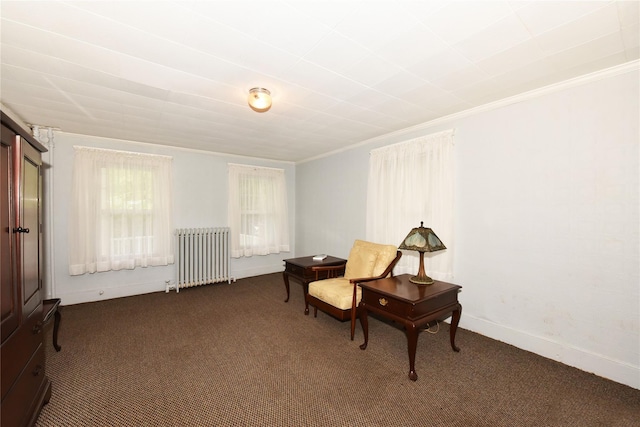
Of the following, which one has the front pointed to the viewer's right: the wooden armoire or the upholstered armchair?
the wooden armoire

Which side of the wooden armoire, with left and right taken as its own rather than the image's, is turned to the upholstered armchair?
front

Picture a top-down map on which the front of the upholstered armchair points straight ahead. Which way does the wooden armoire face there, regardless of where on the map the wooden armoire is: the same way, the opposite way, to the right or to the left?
the opposite way

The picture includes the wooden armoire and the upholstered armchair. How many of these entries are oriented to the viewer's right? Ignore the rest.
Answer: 1

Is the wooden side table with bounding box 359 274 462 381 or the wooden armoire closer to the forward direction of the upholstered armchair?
the wooden armoire

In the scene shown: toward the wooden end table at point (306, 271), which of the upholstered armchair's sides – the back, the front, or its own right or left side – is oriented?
right

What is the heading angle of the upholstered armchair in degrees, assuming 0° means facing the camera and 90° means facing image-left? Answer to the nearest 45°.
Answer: approximately 45°

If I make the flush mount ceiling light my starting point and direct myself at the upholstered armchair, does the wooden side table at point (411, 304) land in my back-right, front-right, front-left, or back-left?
front-right

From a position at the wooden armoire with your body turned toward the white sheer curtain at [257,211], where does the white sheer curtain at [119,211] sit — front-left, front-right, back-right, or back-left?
front-left

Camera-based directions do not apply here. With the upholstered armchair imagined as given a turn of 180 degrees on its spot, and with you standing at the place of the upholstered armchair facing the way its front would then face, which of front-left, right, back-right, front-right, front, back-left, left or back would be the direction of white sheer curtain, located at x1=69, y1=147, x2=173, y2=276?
back-left

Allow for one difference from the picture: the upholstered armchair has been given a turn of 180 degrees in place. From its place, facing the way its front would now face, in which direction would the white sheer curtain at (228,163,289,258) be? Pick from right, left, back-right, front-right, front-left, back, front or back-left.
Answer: left

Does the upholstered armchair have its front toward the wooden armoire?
yes

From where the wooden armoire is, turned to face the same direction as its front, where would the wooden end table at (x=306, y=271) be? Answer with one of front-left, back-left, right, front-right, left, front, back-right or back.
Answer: front

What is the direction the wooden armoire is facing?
to the viewer's right
